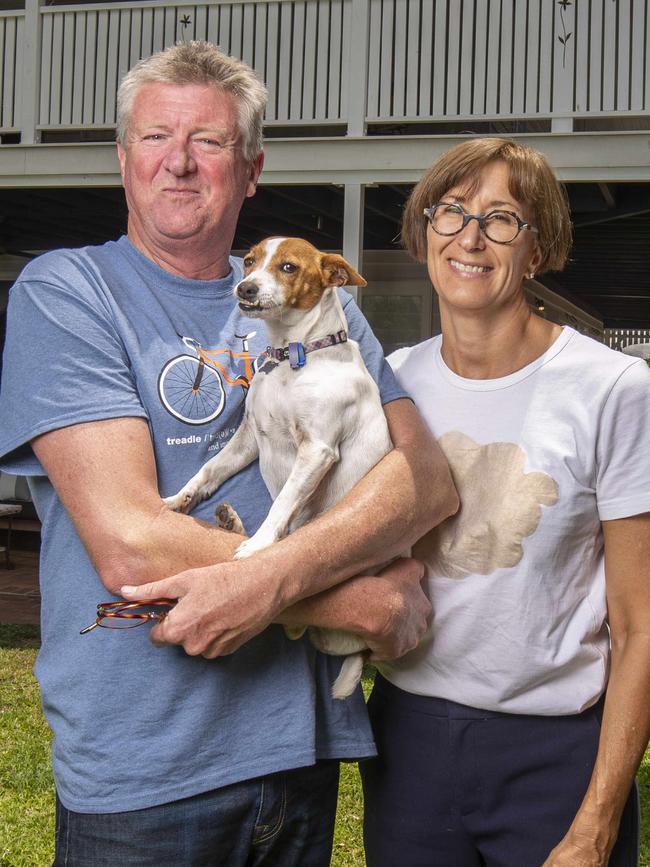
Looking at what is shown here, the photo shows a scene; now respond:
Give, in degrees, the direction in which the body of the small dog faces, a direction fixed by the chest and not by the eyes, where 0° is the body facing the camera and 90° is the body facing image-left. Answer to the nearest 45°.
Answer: approximately 45°

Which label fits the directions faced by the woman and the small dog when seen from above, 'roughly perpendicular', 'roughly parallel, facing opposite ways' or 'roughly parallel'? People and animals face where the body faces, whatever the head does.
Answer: roughly parallel

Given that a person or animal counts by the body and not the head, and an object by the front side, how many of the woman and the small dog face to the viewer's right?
0

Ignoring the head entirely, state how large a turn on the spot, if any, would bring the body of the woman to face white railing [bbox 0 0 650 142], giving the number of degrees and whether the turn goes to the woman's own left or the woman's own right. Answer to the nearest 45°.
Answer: approximately 135° to the woman's own right

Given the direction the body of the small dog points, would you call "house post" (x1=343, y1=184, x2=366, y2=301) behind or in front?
behind

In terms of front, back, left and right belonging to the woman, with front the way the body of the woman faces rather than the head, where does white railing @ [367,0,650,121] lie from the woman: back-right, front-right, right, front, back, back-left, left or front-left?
back-right

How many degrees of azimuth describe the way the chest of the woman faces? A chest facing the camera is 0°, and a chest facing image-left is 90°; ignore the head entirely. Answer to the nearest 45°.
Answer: approximately 45°
